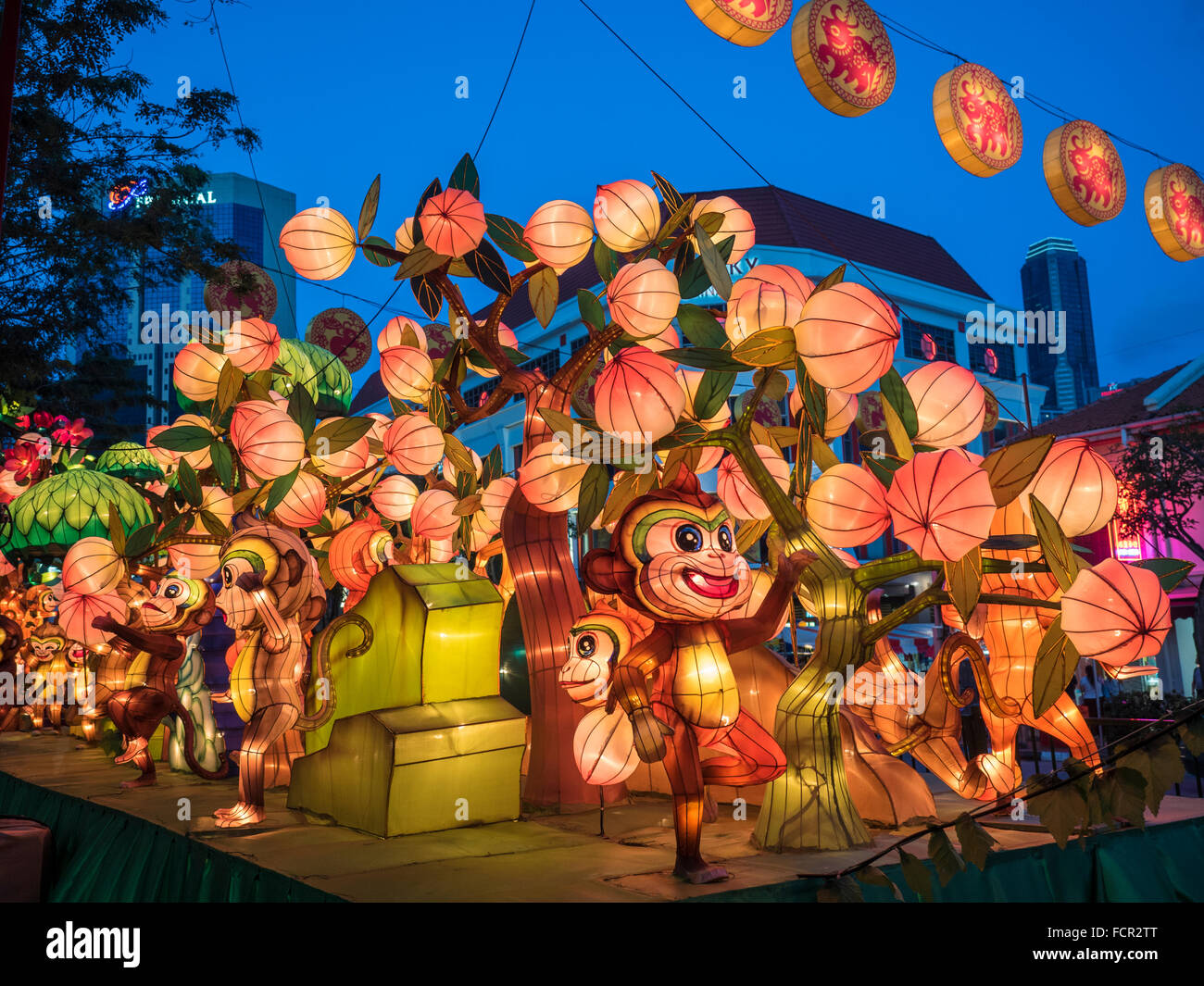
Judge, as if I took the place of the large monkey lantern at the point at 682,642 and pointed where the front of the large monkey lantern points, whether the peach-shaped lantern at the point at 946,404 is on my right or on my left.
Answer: on my left

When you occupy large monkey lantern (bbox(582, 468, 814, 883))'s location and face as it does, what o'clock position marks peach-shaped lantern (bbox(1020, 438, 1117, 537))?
The peach-shaped lantern is roughly at 10 o'clock from the large monkey lantern.

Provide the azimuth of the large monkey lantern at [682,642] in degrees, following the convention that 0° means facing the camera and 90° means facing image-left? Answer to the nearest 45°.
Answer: approximately 315°

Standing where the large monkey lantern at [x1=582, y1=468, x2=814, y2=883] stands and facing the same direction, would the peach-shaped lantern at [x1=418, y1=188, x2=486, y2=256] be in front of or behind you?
behind

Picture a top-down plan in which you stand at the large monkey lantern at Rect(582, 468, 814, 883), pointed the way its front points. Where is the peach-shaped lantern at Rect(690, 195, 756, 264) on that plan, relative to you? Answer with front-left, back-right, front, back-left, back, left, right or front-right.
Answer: back-left

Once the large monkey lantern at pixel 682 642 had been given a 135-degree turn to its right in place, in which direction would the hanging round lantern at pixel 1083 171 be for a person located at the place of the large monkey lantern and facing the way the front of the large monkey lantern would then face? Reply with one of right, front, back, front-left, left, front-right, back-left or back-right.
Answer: back-right
